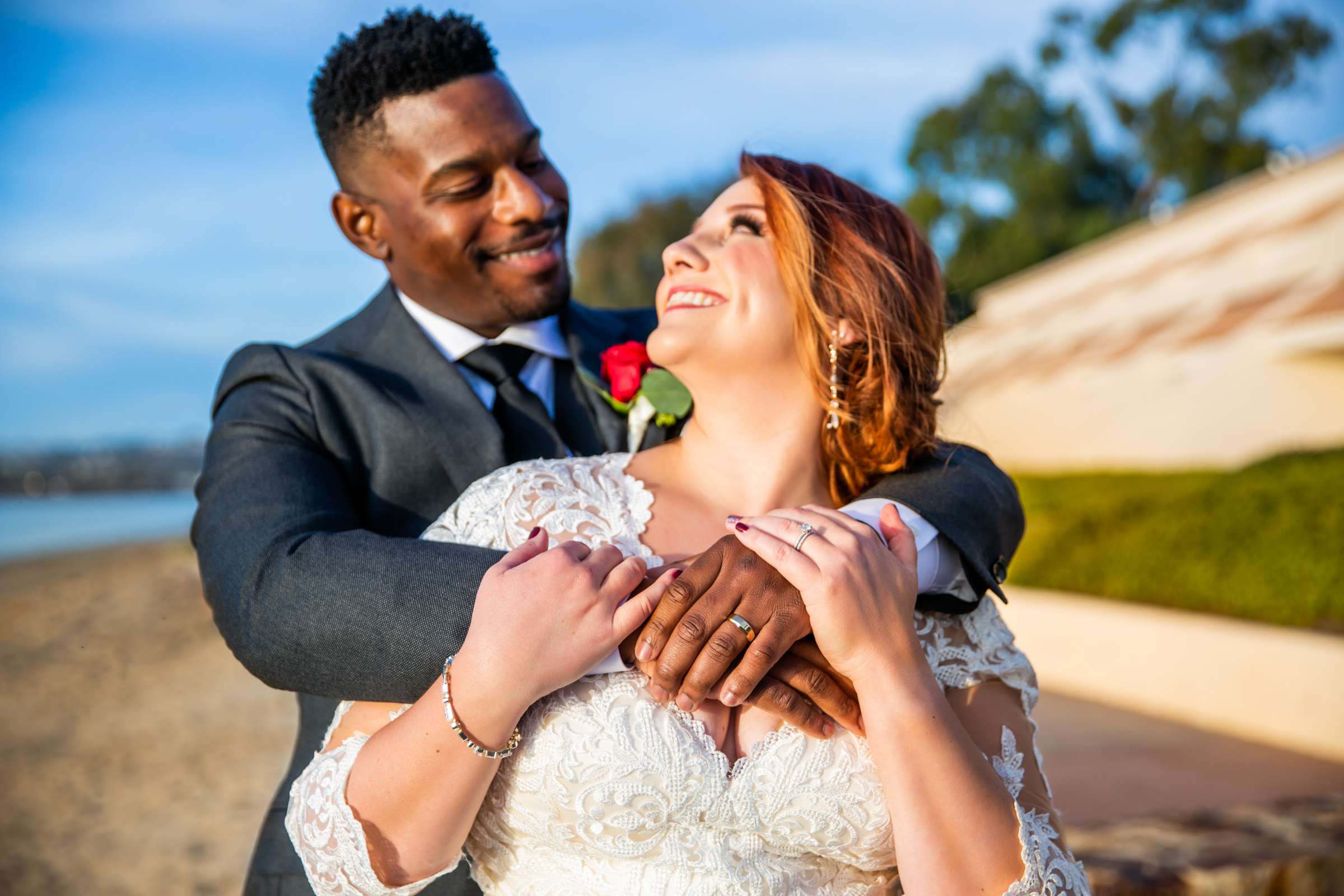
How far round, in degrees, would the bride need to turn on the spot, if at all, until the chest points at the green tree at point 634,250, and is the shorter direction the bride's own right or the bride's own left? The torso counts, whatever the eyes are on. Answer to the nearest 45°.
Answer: approximately 180°

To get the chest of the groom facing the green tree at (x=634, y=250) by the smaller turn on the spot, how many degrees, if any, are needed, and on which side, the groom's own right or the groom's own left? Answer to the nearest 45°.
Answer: approximately 135° to the groom's own left

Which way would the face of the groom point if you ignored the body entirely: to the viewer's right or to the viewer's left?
to the viewer's right

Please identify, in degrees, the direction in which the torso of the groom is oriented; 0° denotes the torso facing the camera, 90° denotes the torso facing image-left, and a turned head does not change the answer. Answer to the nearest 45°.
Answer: approximately 315°
